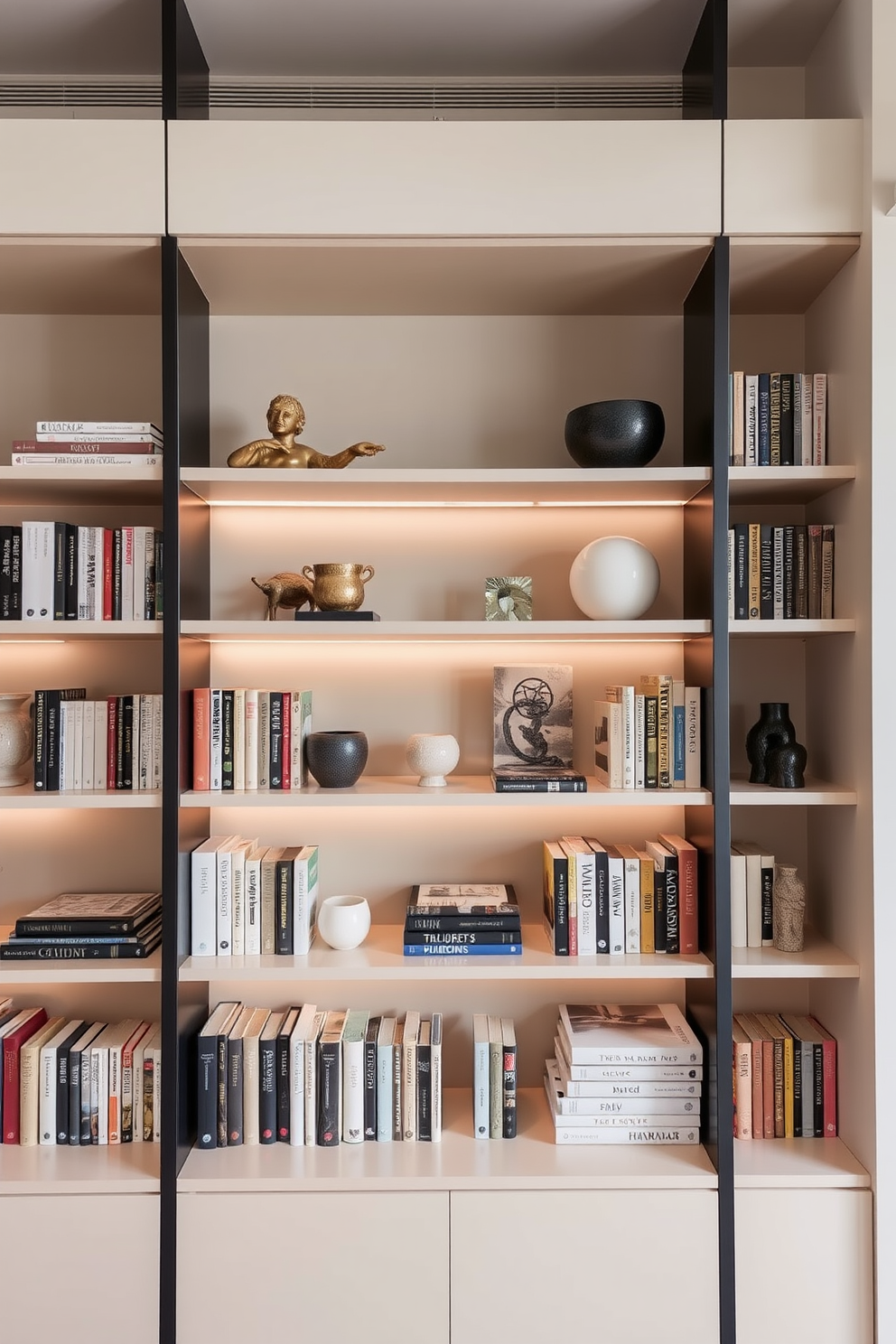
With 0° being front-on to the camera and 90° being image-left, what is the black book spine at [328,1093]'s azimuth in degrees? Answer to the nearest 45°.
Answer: approximately 0°

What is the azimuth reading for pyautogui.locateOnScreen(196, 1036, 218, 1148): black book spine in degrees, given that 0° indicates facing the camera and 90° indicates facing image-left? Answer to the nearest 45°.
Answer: approximately 0°

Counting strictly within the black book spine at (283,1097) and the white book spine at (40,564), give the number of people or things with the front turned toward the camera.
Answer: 2
